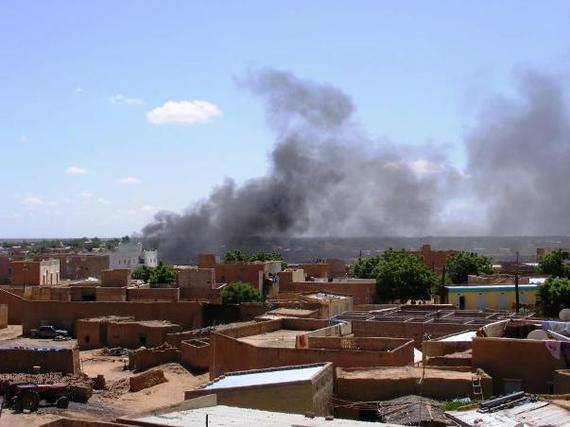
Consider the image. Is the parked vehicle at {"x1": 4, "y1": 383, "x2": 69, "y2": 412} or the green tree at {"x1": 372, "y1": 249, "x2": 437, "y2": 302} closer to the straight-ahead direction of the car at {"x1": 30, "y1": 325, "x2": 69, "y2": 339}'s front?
the green tree

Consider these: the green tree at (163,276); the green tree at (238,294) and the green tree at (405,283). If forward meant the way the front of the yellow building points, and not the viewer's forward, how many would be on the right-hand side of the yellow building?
3

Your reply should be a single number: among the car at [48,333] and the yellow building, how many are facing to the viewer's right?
1

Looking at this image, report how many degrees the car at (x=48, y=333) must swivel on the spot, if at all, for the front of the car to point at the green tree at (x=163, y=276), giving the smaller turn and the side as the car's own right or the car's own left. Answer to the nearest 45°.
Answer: approximately 45° to the car's own left

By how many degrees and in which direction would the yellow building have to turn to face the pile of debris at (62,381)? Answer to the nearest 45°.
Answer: approximately 45° to its right

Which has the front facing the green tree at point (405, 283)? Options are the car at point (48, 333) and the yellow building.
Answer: the car

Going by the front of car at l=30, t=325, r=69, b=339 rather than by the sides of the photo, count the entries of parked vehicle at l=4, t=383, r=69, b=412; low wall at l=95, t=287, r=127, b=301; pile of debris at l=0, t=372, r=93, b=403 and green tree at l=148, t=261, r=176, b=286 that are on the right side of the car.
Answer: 2

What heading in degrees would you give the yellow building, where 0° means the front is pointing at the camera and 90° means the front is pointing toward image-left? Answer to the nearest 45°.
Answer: approximately 0°

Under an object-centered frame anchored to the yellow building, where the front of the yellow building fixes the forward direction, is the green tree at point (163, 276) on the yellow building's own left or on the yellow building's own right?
on the yellow building's own right

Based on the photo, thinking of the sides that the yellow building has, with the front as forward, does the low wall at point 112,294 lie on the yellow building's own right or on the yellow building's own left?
on the yellow building's own right
